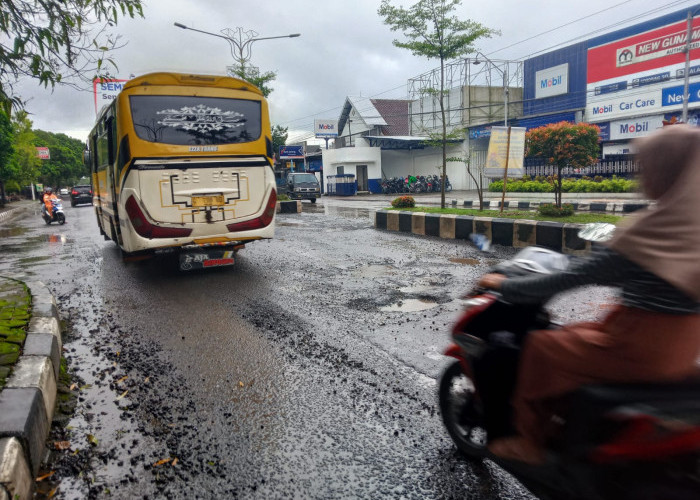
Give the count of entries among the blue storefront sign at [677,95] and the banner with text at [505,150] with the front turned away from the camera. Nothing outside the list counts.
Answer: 0

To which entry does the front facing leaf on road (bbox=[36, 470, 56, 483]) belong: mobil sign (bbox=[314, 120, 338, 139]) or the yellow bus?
the mobil sign

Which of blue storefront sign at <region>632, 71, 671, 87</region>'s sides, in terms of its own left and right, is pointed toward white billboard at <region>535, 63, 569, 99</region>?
right

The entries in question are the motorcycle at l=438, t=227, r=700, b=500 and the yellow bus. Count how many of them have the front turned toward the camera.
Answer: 0

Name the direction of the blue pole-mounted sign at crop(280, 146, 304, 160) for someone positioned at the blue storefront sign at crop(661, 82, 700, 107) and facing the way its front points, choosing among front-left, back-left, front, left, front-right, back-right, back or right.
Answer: front-right

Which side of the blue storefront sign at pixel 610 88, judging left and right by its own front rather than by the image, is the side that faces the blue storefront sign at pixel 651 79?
left

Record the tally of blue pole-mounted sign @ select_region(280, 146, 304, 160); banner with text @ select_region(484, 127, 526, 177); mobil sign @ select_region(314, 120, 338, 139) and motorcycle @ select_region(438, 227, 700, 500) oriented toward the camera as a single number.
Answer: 3

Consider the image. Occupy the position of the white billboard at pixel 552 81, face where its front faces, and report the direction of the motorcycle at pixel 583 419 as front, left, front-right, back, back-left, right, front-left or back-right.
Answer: front-left

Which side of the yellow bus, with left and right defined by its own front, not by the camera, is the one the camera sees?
back

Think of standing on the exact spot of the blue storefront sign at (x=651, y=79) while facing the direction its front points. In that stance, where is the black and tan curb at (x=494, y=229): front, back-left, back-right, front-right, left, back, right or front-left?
front-left

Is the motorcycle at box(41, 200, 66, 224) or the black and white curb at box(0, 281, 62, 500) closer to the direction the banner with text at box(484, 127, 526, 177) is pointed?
the black and white curb

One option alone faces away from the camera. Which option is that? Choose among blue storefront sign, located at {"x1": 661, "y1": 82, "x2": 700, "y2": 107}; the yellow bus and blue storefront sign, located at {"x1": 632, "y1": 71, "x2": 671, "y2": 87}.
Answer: the yellow bus

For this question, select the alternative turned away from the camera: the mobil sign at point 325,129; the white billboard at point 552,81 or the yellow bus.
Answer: the yellow bus

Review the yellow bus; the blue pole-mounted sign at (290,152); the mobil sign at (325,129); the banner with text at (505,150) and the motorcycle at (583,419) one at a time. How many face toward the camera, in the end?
3

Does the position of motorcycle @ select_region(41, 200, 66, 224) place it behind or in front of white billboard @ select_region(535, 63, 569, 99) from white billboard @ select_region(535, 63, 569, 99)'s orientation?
in front

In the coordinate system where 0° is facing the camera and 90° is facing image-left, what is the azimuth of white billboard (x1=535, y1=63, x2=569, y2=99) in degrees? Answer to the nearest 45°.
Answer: approximately 45°
